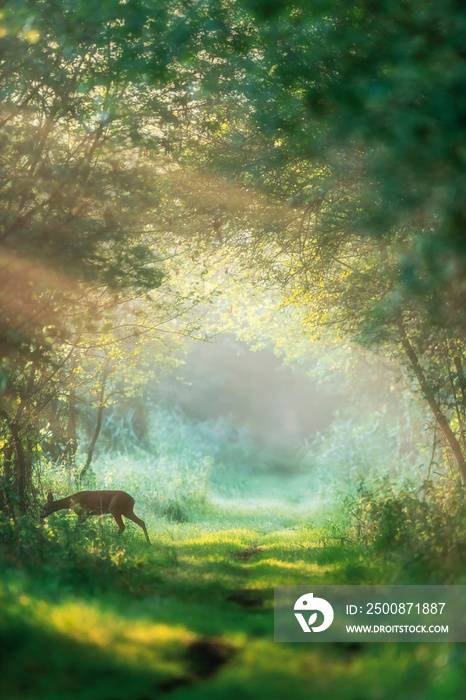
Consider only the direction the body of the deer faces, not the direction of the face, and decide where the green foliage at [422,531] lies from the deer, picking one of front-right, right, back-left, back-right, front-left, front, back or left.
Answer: back-left

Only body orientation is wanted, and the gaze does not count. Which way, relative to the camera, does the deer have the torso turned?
to the viewer's left

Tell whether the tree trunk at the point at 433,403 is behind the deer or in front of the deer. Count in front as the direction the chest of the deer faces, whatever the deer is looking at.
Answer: behind
